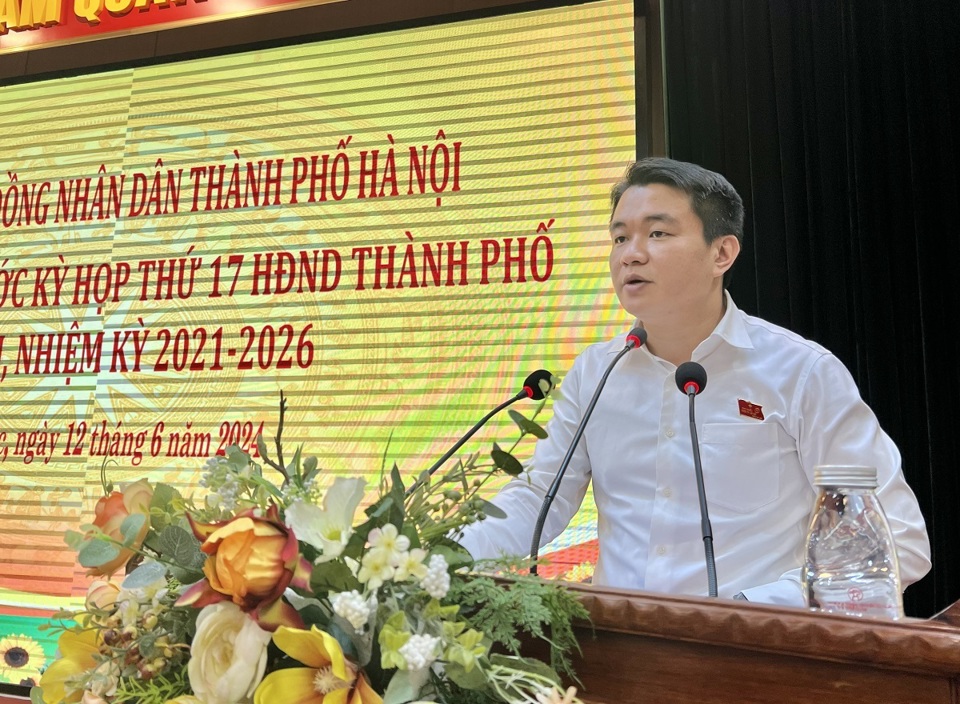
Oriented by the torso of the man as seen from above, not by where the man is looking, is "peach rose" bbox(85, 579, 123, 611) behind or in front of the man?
in front

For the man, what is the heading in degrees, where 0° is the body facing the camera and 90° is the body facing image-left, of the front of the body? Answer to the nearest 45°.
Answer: approximately 45°

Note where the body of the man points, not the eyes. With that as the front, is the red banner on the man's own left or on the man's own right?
on the man's own right

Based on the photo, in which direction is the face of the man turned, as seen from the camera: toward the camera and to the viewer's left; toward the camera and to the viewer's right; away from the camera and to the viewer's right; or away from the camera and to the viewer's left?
toward the camera and to the viewer's left

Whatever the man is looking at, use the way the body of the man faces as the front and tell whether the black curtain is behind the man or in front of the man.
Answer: behind

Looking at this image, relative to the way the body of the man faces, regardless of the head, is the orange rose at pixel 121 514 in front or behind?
in front

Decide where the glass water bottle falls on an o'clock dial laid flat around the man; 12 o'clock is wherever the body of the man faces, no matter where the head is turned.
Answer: The glass water bottle is roughly at 10 o'clock from the man.
